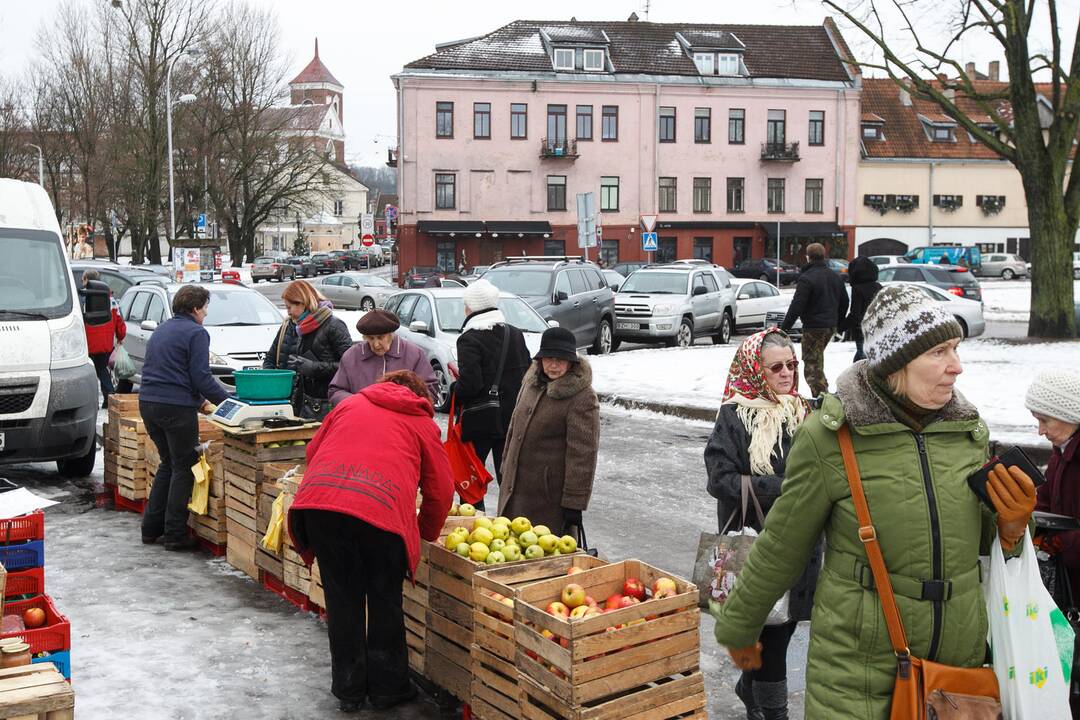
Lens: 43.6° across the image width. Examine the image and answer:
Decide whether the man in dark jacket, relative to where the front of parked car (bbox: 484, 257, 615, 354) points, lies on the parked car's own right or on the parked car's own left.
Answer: on the parked car's own left

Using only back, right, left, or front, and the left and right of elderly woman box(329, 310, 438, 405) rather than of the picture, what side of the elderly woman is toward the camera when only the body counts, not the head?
front

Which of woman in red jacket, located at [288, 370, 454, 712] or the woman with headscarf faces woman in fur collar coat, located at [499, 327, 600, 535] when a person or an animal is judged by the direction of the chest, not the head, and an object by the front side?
the woman in red jacket

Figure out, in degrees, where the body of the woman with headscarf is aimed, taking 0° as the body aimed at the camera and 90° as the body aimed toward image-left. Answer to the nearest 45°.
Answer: approximately 315°

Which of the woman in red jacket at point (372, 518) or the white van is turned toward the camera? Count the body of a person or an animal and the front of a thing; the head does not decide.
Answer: the white van

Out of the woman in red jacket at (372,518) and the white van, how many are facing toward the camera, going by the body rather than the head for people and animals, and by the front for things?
1

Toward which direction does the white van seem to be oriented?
toward the camera

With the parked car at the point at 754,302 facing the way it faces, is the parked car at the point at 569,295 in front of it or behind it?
in front

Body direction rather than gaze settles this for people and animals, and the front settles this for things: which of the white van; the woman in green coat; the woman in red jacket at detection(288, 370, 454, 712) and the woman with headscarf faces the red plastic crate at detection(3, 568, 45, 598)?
the white van

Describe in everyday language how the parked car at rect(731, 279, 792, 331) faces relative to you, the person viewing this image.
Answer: facing the viewer and to the left of the viewer

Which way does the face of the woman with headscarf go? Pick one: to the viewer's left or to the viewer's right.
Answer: to the viewer's right

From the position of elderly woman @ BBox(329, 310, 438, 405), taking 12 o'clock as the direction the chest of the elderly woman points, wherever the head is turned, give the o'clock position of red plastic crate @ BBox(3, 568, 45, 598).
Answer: The red plastic crate is roughly at 1 o'clock from the elderly woman.

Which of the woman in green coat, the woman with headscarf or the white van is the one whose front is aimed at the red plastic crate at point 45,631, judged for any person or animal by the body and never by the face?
the white van
